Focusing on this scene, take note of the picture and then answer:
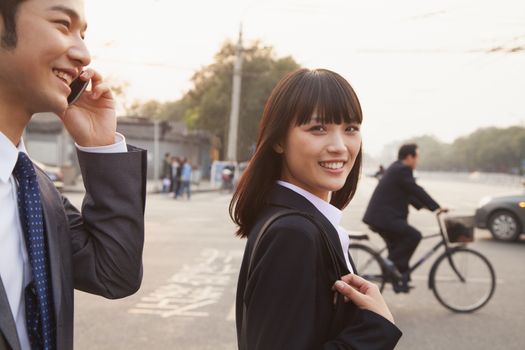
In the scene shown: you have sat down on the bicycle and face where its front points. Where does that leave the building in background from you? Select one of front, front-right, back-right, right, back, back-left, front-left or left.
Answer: back-left

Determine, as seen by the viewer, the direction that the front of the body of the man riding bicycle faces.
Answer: to the viewer's right

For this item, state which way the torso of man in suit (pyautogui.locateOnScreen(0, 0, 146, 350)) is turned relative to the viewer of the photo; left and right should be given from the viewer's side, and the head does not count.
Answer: facing the viewer and to the right of the viewer

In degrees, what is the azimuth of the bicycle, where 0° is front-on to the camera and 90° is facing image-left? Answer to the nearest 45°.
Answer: approximately 270°

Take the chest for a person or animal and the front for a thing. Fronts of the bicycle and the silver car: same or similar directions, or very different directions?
very different directions

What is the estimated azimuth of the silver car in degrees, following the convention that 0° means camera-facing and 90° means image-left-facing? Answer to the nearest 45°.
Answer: approximately 90°

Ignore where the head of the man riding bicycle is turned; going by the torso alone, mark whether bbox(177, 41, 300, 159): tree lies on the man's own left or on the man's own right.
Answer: on the man's own left

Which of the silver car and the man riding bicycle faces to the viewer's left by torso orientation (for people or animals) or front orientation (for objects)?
the silver car

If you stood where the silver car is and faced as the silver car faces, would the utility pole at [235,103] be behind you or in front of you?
in front

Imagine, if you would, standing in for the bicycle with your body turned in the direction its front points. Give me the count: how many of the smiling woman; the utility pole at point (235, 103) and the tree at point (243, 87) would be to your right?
1

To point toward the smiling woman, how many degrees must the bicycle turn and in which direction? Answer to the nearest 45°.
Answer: approximately 90° to its right

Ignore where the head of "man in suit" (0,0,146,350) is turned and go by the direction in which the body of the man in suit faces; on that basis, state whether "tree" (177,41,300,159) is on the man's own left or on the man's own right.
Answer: on the man's own left

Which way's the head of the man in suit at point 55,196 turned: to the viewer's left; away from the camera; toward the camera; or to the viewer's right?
to the viewer's right

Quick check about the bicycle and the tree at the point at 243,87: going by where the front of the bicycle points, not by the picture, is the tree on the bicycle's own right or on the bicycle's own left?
on the bicycle's own left

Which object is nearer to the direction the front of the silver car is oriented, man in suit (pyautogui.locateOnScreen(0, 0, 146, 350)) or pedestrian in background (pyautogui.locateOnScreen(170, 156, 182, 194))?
the pedestrian in background
